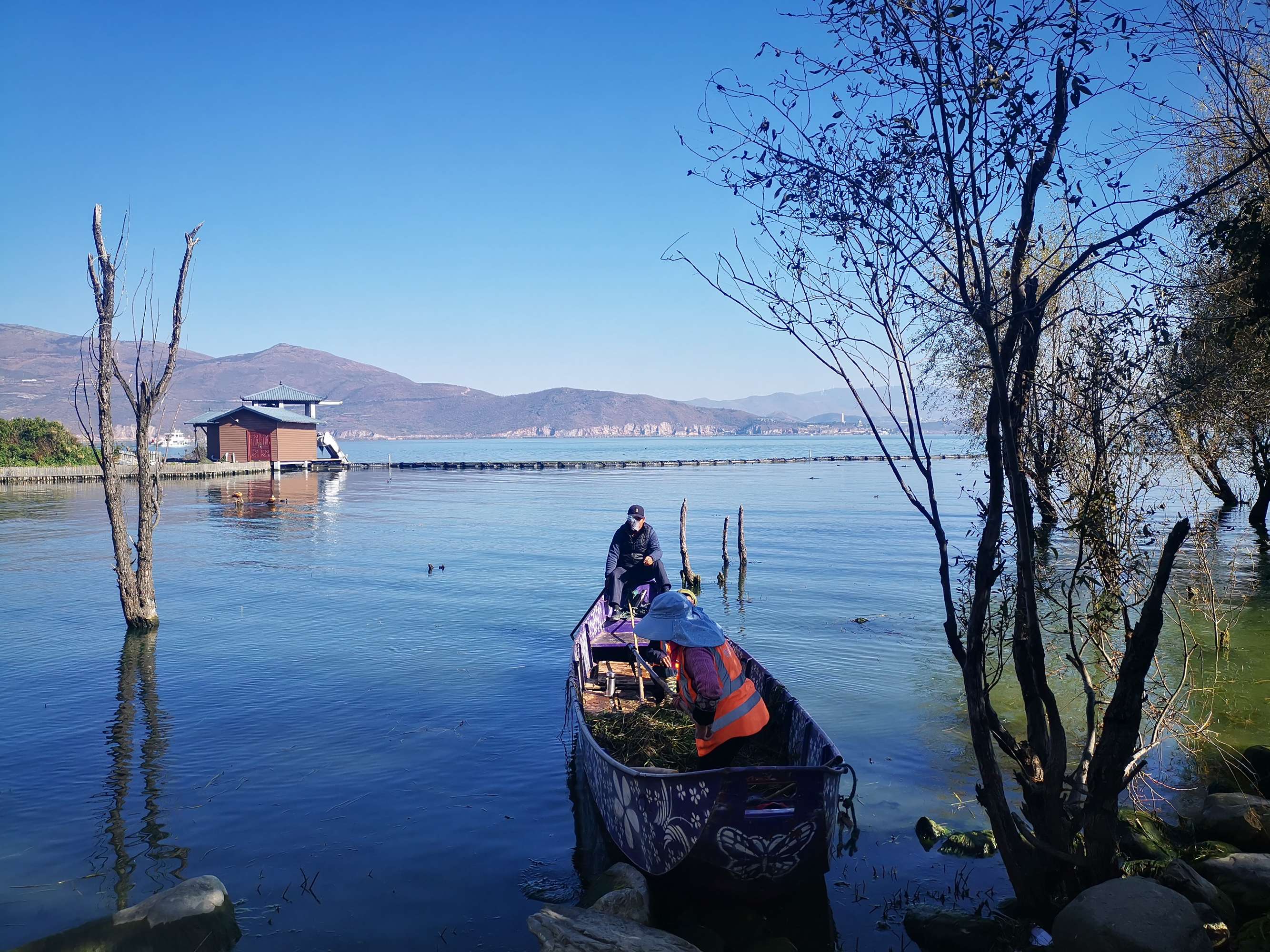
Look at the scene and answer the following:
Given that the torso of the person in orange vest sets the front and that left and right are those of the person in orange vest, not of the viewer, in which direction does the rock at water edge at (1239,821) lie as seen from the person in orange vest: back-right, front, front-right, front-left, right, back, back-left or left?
back

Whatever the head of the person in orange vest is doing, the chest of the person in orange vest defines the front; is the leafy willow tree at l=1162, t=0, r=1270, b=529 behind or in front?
behind

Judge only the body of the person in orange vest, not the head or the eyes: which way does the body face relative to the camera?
to the viewer's left

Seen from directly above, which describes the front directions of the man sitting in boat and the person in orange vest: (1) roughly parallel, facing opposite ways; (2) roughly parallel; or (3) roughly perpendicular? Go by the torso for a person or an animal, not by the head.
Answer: roughly perpendicular

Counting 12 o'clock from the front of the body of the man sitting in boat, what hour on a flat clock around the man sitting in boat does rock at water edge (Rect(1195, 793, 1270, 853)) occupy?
The rock at water edge is roughly at 11 o'clock from the man sitting in boat.

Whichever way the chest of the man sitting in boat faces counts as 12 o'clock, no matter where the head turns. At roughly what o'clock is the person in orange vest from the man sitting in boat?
The person in orange vest is roughly at 12 o'clock from the man sitting in boat.

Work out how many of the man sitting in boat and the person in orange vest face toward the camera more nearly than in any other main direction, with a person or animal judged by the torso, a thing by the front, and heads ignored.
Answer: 1

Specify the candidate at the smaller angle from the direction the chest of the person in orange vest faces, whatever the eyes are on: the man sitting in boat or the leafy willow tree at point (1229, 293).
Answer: the man sitting in boat

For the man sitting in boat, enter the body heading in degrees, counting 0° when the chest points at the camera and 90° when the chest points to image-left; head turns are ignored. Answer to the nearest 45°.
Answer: approximately 0°

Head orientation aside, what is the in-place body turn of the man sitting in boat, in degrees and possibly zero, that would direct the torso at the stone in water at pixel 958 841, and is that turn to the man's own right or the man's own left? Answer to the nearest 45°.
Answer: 0° — they already face it

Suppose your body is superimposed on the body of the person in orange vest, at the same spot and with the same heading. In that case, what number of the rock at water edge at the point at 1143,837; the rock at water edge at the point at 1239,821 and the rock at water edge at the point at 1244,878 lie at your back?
3
